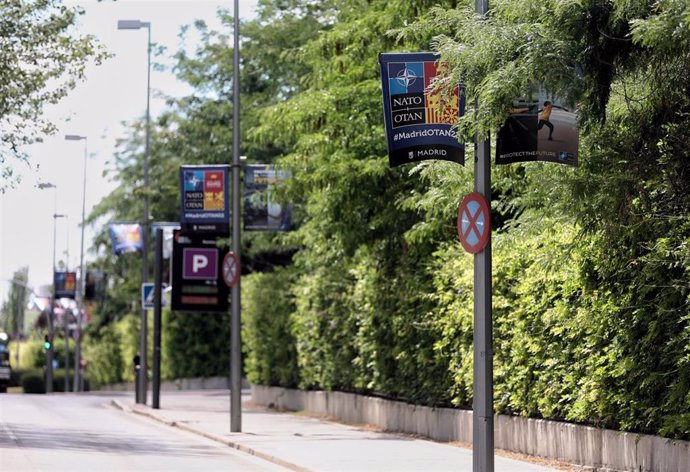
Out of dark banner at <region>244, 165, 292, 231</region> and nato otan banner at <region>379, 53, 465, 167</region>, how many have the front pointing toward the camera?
2

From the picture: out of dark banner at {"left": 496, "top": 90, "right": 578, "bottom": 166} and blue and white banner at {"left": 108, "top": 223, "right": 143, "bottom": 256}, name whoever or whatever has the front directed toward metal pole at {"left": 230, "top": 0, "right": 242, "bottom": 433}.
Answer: blue and white banner at {"left": 108, "top": 223, "right": 143, "bottom": 256}

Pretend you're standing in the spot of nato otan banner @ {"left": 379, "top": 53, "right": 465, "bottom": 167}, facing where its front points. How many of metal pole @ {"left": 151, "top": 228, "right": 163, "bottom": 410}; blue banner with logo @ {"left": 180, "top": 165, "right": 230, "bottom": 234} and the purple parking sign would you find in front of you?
0

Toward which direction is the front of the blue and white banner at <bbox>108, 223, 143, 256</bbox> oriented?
toward the camera

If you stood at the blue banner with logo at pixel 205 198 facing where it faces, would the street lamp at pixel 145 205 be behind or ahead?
behind

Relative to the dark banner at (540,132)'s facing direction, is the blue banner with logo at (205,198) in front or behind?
behind

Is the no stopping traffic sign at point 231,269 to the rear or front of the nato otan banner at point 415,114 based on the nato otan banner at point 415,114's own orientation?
to the rear

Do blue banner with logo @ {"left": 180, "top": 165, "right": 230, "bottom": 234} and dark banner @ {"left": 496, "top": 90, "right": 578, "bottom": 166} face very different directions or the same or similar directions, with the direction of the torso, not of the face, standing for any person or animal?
same or similar directions

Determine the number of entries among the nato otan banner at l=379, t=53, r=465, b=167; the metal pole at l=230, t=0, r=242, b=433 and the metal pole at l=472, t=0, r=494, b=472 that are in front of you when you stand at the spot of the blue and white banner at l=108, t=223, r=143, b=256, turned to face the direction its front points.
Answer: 3

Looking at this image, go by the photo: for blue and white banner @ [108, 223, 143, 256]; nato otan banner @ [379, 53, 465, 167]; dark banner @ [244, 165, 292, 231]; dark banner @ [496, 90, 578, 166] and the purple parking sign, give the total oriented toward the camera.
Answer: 5

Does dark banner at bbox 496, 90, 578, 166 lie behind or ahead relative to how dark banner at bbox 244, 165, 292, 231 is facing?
ahead

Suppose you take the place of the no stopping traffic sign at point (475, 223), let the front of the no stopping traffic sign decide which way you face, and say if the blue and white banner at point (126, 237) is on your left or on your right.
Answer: on your right

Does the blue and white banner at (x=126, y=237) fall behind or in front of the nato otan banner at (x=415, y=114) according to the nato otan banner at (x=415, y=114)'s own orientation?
behind

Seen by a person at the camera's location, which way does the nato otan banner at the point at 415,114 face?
facing the viewer
